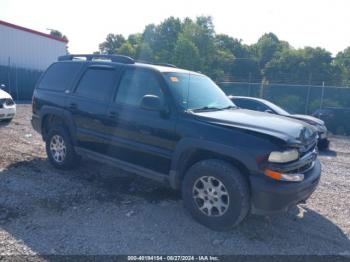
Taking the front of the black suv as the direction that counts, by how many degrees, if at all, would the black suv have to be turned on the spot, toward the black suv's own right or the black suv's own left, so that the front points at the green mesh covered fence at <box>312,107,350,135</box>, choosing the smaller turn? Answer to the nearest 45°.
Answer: approximately 90° to the black suv's own left

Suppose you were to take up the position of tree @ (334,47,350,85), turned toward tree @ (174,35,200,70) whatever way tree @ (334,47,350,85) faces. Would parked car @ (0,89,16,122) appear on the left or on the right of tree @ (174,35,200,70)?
left

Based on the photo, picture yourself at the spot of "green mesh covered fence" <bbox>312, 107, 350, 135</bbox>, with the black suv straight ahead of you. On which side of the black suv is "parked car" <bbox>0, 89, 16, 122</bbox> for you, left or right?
right

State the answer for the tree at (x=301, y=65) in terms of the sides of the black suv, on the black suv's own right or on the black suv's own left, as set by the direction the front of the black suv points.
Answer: on the black suv's own left

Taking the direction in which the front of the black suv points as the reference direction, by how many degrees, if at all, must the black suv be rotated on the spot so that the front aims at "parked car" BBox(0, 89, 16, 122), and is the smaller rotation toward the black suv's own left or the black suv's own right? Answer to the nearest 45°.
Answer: approximately 180°

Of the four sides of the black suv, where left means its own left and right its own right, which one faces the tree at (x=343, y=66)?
left

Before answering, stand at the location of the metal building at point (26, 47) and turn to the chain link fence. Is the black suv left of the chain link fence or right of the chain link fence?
right

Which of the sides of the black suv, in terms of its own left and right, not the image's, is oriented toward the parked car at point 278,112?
left

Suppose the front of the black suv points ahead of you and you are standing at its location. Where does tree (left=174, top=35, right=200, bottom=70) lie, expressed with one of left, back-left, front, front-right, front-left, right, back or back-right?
back-left

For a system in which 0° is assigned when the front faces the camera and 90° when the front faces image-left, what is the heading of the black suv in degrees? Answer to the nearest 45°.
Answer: approximately 315°

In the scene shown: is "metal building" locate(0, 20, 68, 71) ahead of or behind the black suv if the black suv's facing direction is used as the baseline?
behind
